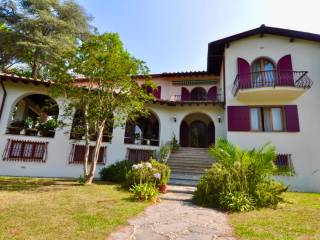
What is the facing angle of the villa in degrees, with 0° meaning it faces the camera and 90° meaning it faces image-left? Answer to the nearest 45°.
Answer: approximately 0°

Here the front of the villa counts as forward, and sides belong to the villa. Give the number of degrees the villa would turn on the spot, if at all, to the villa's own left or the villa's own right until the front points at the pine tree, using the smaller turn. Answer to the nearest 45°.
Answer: approximately 90° to the villa's own right

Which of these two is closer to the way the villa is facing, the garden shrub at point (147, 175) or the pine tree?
the garden shrub

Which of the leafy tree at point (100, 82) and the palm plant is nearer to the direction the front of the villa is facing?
the palm plant
